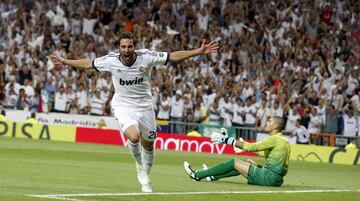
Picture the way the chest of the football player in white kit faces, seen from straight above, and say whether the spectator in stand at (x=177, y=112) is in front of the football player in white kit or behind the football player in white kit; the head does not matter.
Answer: behind

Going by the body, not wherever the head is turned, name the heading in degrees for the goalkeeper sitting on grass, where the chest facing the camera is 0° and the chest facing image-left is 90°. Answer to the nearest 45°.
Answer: approximately 90°

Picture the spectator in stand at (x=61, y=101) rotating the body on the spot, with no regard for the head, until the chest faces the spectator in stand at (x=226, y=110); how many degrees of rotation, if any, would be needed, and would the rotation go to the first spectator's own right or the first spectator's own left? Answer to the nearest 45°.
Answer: approximately 45° to the first spectator's own left

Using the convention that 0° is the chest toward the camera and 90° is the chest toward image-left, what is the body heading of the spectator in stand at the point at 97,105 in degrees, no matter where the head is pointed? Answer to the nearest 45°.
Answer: approximately 0°

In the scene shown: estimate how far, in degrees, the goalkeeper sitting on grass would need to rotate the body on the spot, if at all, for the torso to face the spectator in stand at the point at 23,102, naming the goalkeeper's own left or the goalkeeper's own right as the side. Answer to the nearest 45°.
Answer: approximately 45° to the goalkeeper's own right

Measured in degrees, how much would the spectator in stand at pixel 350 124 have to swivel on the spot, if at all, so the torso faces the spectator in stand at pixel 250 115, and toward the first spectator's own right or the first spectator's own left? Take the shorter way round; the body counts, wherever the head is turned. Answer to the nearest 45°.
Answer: approximately 90° to the first spectator's own right

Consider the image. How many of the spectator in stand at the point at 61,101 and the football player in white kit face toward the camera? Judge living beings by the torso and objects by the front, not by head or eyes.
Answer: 2

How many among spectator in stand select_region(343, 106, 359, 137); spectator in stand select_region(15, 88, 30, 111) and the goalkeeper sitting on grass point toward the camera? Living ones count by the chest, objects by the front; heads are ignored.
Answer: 2
